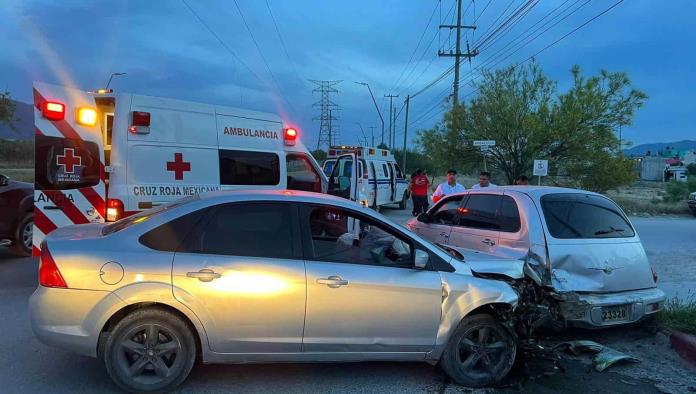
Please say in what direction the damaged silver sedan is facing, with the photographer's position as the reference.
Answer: facing to the right of the viewer

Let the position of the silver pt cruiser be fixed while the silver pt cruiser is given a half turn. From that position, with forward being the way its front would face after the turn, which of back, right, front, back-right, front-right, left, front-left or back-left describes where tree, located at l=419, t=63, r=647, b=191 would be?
back-left

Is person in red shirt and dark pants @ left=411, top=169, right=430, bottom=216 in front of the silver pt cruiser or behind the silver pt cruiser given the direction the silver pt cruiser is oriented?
in front

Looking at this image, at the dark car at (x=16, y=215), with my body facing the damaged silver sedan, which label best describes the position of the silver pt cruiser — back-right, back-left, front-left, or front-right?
front-left

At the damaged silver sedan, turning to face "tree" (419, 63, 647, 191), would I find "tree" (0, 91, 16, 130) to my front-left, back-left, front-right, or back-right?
front-left

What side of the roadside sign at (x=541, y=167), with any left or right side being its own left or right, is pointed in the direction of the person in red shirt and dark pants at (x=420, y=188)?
right

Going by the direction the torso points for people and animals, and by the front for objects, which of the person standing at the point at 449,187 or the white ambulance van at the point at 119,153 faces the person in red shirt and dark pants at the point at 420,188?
the white ambulance van

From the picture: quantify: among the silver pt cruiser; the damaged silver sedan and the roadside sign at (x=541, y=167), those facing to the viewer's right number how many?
1

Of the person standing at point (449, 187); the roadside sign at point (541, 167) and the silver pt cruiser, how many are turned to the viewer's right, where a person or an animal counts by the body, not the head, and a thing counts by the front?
0

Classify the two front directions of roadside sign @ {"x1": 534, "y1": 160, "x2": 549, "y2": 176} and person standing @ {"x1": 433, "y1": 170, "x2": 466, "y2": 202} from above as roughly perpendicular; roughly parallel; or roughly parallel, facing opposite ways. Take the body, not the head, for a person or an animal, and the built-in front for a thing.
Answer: roughly parallel

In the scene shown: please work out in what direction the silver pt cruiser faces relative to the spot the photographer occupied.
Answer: facing away from the viewer and to the left of the viewer

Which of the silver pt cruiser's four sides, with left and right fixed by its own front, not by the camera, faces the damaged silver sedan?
left

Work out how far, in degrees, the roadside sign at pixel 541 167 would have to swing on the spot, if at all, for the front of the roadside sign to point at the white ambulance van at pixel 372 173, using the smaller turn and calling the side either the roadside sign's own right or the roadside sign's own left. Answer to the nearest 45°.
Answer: approximately 90° to the roadside sign's own right

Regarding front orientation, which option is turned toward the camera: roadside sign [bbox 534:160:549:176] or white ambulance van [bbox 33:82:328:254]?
the roadside sign

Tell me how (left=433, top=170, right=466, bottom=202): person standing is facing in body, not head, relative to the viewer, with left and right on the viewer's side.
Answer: facing the viewer

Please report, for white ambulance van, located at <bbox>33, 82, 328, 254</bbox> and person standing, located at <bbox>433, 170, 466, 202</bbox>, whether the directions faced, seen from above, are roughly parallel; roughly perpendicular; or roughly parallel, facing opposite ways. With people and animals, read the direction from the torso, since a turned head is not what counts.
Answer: roughly parallel, facing opposite ways
